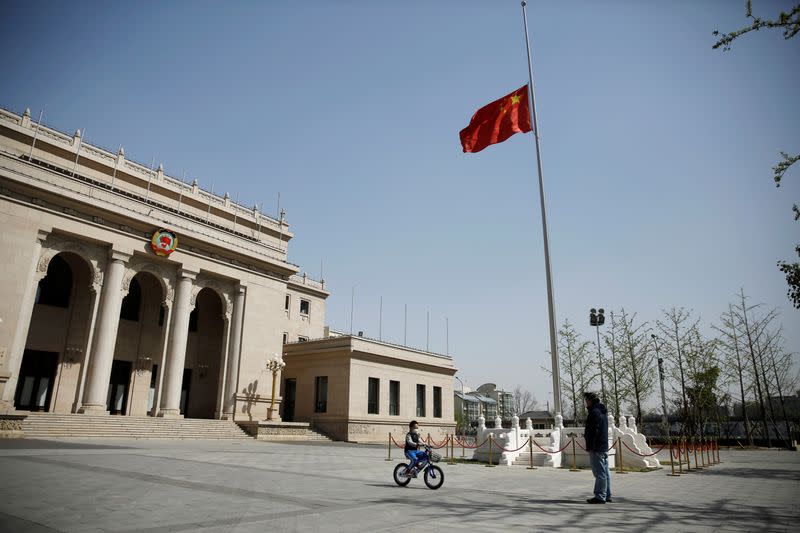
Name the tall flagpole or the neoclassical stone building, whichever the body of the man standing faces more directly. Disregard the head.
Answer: the neoclassical stone building

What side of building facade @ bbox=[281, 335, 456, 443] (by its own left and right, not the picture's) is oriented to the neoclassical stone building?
right

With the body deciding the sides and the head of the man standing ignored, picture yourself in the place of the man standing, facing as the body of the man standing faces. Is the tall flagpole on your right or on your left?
on your right

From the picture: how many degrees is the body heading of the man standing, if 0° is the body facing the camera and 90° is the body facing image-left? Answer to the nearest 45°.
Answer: approximately 90°

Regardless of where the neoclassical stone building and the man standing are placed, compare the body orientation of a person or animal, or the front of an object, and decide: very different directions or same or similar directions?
very different directions

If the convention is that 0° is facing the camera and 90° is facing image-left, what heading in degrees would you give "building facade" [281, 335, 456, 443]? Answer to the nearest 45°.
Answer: approximately 315°

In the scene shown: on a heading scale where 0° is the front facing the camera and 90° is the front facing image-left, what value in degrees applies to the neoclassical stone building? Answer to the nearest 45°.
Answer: approximately 315°

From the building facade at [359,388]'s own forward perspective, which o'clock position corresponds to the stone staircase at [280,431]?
The stone staircase is roughly at 3 o'clock from the building facade.

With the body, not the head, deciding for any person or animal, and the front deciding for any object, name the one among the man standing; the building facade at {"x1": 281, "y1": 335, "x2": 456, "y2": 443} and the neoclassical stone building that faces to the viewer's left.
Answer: the man standing
